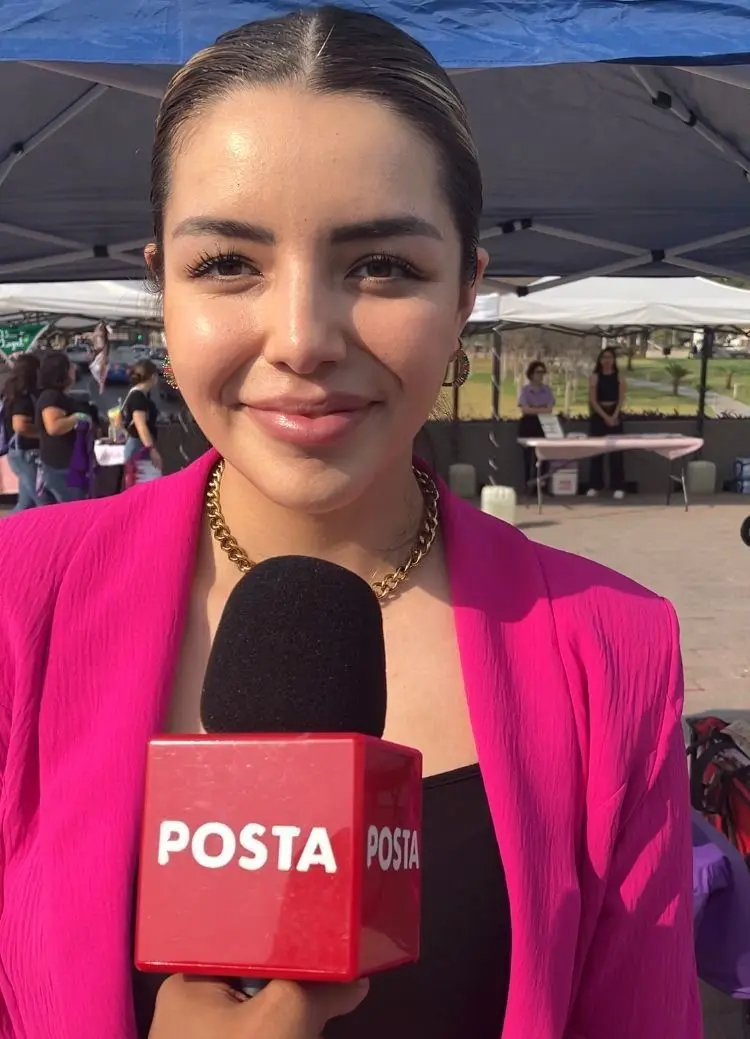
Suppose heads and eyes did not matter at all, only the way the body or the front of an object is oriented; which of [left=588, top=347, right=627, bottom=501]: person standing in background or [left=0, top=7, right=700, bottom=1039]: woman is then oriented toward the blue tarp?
the person standing in background

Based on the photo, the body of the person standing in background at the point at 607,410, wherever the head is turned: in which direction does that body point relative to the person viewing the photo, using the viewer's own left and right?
facing the viewer

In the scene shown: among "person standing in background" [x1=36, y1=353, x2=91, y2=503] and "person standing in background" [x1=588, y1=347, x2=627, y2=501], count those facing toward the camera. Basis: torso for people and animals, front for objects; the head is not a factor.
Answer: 1

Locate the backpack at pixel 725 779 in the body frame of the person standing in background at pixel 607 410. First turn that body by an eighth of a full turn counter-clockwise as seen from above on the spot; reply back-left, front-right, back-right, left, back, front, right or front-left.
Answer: front-right

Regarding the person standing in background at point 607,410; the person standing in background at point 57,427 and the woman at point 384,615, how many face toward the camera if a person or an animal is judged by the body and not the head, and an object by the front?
2

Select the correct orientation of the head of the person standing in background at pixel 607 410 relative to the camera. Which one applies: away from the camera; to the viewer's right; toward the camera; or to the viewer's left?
toward the camera

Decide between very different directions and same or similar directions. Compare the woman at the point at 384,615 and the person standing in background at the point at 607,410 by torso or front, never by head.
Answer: same or similar directions

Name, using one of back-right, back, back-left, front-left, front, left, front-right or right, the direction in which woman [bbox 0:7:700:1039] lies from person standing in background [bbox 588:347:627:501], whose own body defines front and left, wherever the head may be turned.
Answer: front

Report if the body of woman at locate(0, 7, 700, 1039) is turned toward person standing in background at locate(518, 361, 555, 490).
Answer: no

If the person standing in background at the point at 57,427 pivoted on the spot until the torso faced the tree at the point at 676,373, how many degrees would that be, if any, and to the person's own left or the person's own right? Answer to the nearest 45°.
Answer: approximately 45° to the person's own left

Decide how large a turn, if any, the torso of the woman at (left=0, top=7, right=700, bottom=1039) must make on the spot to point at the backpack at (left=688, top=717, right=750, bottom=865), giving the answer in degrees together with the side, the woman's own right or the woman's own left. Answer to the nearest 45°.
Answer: approximately 135° to the woman's own left

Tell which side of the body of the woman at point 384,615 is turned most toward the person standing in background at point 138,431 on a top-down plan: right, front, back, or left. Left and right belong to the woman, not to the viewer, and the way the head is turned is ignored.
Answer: back

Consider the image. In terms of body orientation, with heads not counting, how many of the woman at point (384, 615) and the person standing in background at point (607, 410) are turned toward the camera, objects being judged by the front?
2

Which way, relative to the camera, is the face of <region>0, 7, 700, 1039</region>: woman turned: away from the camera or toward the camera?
toward the camera

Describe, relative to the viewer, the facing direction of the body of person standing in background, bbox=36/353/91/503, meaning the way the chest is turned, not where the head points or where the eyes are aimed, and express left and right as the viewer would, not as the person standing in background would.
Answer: facing to the right of the viewer

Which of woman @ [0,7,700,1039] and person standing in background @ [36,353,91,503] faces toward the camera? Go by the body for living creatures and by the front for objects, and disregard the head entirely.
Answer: the woman

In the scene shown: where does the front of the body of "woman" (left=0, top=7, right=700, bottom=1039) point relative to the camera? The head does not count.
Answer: toward the camera
